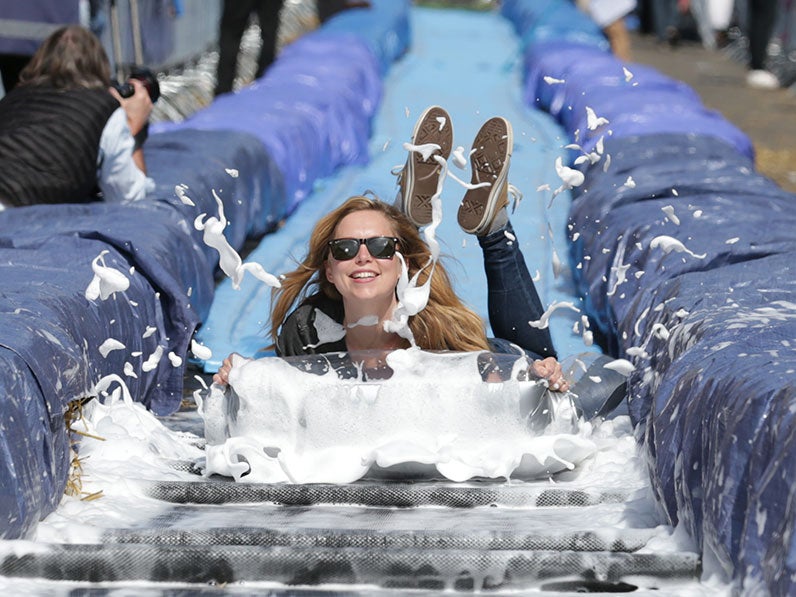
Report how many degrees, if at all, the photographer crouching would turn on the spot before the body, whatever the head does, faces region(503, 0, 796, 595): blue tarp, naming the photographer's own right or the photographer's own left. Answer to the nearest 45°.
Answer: approximately 90° to the photographer's own right

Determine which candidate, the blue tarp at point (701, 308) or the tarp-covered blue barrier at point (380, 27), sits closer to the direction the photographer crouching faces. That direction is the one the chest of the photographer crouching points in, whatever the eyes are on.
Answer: the tarp-covered blue barrier

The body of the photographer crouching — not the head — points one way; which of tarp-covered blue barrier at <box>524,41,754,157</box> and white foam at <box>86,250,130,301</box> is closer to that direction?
the tarp-covered blue barrier

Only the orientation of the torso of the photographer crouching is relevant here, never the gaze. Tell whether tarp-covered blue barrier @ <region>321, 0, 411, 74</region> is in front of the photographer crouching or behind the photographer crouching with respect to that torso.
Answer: in front

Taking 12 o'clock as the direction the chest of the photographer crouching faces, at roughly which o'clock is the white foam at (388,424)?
The white foam is roughly at 4 o'clock from the photographer crouching.

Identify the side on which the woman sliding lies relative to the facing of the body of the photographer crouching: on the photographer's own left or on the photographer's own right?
on the photographer's own right

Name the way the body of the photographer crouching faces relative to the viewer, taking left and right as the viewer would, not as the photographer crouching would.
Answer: facing away from the viewer and to the right of the viewer

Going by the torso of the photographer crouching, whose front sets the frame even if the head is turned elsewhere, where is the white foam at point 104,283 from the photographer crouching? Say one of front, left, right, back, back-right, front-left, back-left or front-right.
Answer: back-right
